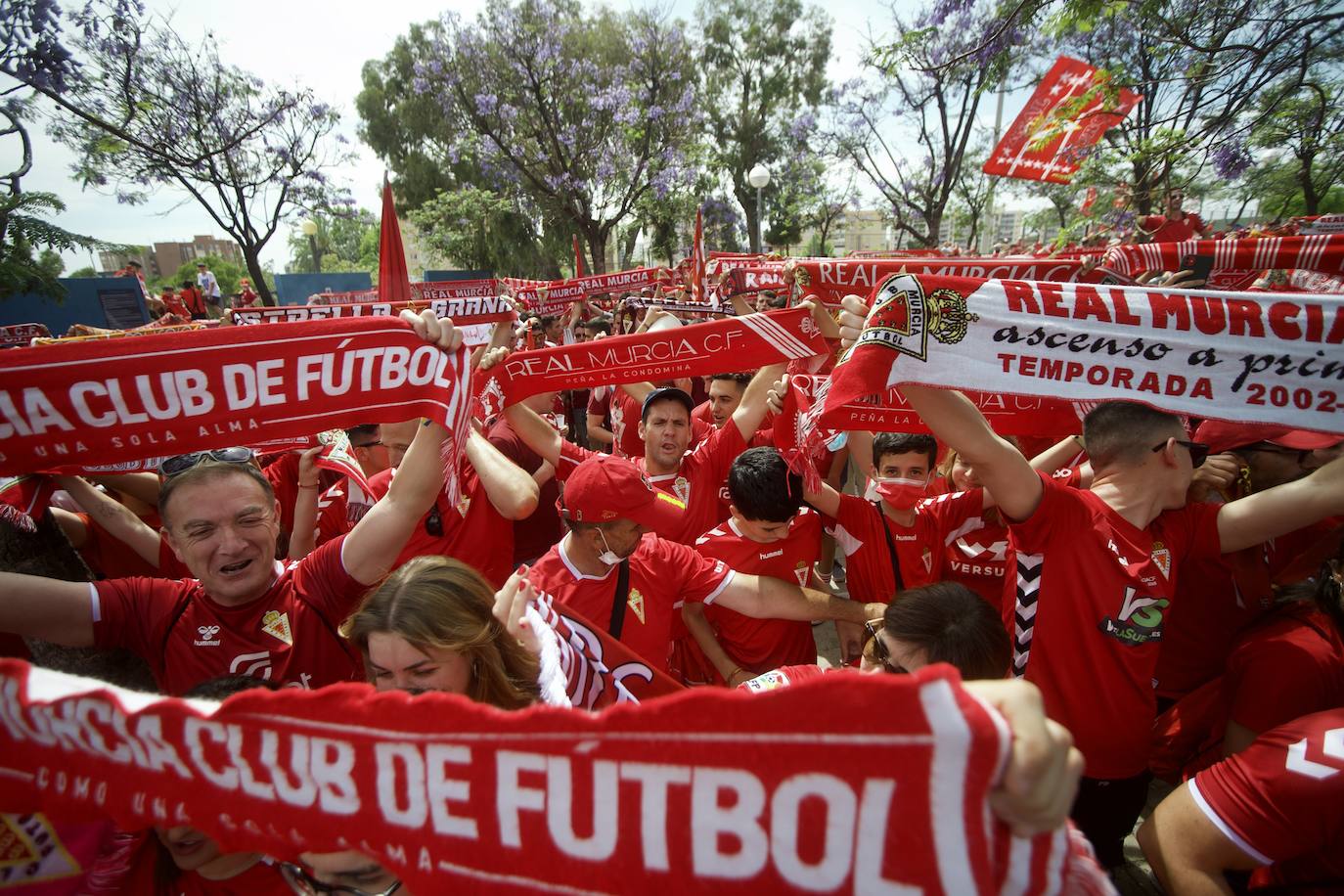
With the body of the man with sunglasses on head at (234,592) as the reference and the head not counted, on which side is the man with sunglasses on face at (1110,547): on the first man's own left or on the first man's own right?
on the first man's own left

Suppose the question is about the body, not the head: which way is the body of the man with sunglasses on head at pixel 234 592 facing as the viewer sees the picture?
toward the camera

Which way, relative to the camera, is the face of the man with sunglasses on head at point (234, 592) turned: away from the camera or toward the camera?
toward the camera

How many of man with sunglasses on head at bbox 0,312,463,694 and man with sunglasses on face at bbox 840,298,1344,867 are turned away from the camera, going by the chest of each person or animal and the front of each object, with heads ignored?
0

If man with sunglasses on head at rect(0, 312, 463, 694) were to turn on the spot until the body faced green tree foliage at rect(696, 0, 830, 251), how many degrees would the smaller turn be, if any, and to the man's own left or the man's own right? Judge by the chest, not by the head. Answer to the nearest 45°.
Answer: approximately 135° to the man's own left

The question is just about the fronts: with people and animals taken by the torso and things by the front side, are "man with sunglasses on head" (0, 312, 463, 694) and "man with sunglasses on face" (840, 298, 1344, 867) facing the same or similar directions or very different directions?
same or similar directions

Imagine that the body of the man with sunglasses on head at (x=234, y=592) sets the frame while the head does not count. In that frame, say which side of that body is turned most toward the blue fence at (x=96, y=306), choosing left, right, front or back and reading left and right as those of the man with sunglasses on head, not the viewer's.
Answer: back

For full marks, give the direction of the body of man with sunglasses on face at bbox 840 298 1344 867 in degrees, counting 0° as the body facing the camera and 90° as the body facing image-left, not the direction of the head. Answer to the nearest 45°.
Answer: approximately 315°

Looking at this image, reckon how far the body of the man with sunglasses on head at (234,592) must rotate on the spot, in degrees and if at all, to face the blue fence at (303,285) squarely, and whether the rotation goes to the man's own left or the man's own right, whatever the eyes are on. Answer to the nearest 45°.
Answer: approximately 180°
